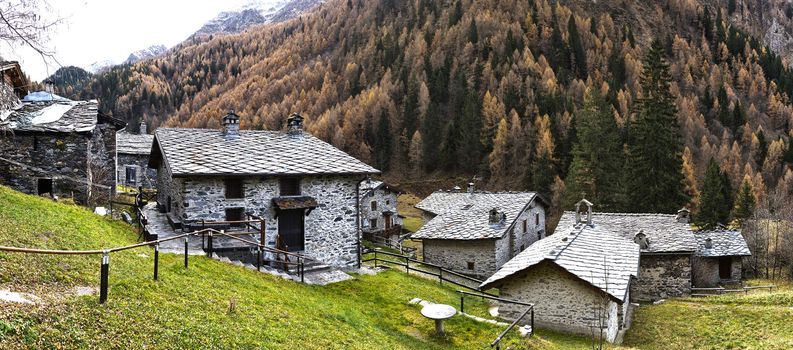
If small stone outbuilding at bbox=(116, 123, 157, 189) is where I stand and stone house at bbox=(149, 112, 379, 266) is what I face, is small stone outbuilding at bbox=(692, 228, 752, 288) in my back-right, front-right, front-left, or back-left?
front-left

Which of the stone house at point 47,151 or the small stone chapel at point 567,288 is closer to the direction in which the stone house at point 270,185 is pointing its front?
the small stone chapel

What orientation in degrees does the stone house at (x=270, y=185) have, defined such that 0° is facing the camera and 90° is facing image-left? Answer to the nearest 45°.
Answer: approximately 0°

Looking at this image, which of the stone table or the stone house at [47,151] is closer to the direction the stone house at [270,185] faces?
the stone table

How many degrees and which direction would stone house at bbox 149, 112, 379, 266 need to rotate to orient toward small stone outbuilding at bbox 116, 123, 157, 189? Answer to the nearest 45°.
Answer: approximately 135° to its right

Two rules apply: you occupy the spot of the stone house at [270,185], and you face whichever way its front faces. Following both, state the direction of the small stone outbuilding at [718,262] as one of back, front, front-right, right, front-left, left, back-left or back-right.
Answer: left

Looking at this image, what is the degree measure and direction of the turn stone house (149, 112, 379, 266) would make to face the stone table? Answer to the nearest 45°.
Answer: approximately 45° to its left

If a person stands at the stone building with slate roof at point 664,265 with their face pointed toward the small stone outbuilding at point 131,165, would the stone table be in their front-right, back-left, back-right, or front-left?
front-left

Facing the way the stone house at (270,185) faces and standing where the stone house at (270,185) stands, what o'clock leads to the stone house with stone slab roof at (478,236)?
The stone house with stone slab roof is roughly at 8 o'clock from the stone house.

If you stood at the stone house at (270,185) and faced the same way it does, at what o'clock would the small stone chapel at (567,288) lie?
The small stone chapel is roughly at 10 o'clock from the stone house.

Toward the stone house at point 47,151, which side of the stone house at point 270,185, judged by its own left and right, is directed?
right
